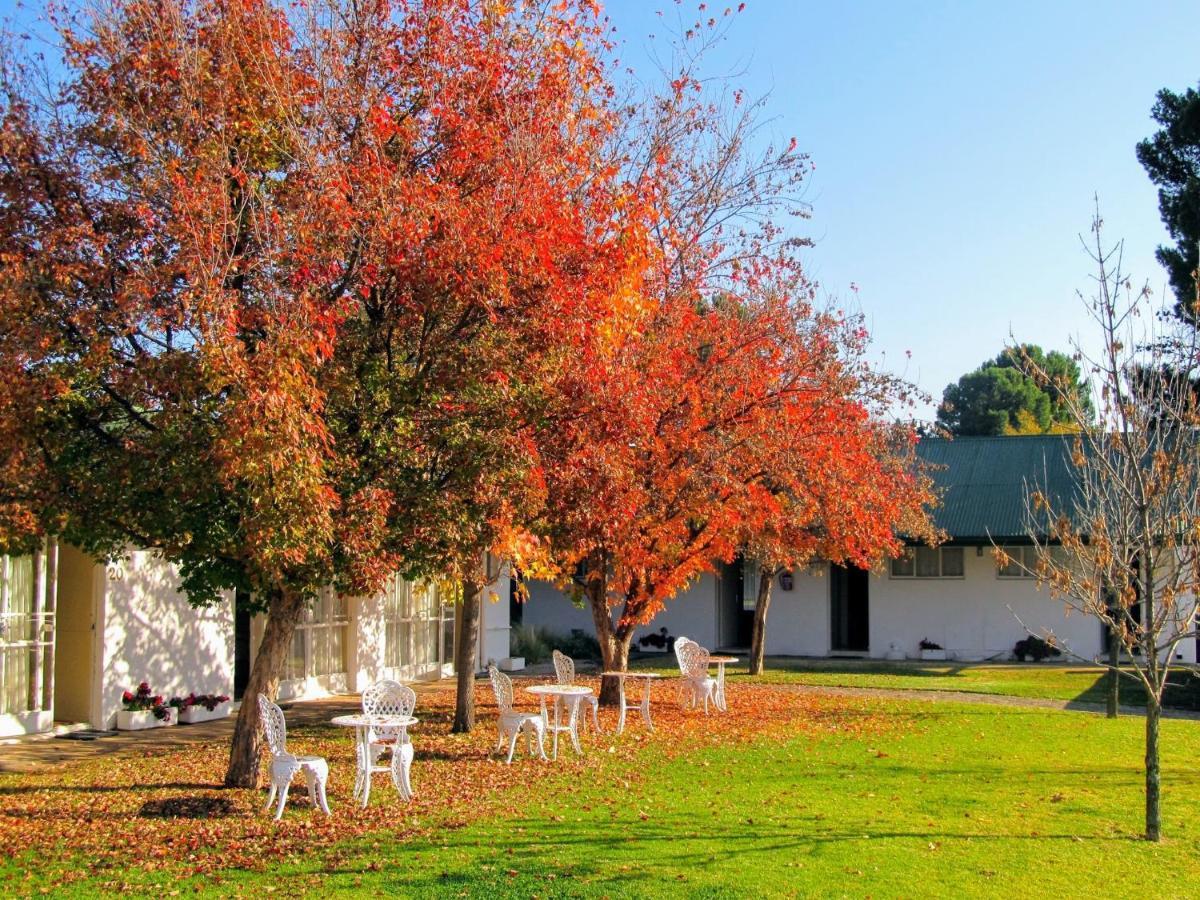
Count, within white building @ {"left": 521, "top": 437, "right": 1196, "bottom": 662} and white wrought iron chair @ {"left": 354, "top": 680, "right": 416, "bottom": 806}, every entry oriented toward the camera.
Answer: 2

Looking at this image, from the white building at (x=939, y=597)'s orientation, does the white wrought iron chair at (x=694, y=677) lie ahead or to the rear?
ahead

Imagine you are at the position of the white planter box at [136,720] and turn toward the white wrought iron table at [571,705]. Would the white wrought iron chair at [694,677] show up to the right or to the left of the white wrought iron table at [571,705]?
left

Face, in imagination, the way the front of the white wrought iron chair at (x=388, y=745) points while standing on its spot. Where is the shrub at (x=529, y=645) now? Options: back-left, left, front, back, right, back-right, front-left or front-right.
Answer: back

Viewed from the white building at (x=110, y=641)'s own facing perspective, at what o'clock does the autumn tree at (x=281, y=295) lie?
The autumn tree is roughly at 1 o'clock from the white building.

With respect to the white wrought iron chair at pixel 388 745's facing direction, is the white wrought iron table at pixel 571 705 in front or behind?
behind

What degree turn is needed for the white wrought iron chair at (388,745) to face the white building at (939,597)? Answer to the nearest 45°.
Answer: approximately 135° to its left

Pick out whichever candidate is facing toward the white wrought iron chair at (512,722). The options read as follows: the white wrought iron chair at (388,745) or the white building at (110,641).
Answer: the white building

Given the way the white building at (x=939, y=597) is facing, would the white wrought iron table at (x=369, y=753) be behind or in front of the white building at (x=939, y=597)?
in front

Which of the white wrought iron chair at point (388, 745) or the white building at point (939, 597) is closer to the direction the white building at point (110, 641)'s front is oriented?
the white wrought iron chair

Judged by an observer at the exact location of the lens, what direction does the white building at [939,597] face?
facing the viewer

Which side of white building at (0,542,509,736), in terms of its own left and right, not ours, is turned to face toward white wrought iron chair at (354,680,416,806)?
front

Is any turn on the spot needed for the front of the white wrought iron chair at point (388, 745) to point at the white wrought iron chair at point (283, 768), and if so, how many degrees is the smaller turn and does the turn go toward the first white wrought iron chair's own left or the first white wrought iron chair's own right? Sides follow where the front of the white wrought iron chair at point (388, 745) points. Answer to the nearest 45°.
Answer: approximately 45° to the first white wrought iron chair's own right
